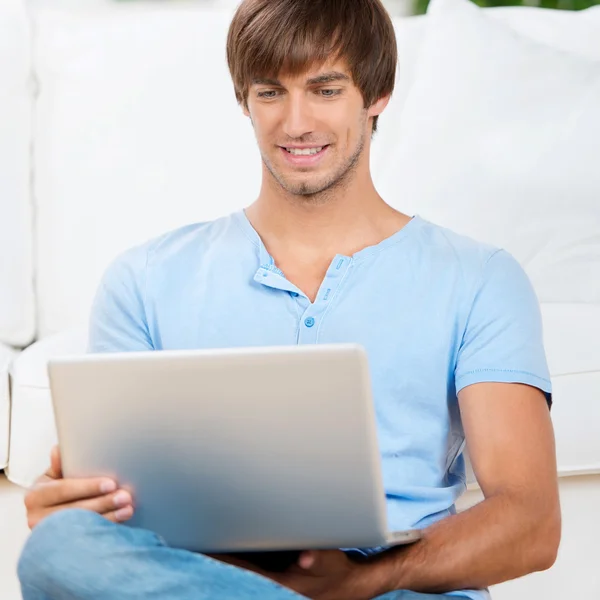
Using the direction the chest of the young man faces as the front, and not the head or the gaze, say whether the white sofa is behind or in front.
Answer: behind

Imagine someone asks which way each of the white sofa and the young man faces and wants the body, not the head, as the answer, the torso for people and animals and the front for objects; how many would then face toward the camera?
2

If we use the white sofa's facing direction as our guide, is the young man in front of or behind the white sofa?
in front

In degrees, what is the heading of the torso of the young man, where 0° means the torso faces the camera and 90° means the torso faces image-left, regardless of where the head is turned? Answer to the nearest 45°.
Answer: approximately 0°
